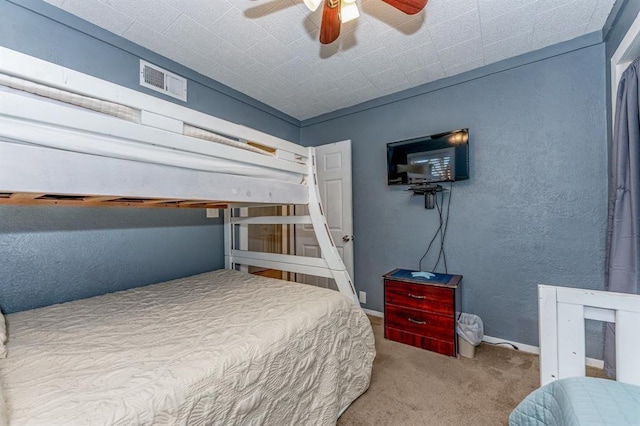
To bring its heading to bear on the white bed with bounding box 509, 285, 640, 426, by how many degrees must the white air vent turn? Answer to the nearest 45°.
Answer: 0° — it already faces it

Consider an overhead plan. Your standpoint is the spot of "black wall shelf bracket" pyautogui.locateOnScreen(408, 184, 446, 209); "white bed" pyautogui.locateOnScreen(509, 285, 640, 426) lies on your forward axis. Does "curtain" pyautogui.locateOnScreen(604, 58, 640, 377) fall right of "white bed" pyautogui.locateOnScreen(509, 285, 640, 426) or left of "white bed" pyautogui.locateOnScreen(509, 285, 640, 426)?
left

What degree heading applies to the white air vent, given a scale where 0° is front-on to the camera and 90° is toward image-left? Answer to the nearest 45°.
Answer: approximately 315°

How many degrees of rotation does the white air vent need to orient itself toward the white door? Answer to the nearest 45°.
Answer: approximately 45° to its left

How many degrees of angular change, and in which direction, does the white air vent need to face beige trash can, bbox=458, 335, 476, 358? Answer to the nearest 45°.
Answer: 0° — it already faces it

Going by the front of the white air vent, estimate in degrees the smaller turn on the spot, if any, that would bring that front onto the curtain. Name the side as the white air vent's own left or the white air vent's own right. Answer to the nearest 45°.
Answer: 0° — it already faces it
